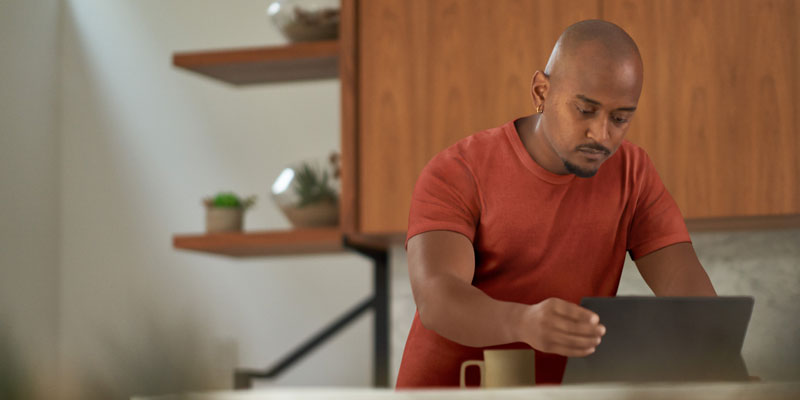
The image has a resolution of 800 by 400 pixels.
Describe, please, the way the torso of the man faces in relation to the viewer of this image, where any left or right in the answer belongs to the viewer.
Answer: facing the viewer and to the right of the viewer

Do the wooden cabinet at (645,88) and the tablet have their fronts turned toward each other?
yes

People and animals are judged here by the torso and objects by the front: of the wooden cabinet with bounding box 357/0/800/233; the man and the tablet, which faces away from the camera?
the tablet

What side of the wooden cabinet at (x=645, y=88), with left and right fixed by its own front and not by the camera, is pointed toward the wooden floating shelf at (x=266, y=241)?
right

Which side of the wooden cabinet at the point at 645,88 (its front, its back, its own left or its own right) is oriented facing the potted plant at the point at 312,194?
right

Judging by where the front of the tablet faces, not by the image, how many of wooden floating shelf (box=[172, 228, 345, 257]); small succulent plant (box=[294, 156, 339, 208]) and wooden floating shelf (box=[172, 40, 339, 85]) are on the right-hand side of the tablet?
0

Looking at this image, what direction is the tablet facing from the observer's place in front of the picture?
facing away from the viewer

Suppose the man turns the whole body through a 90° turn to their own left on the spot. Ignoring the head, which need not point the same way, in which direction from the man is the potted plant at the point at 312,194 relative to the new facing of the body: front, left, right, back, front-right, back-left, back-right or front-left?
left

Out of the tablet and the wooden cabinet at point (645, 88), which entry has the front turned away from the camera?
the tablet

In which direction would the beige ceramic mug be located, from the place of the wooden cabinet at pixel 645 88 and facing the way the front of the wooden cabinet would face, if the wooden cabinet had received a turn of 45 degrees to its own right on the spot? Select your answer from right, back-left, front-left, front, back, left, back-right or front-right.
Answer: front-left

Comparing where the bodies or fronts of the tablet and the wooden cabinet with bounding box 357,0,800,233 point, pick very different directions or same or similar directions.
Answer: very different directions

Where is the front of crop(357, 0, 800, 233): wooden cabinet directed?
toward the camera

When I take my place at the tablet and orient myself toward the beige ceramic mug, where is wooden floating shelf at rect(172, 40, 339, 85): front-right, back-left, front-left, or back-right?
front-right

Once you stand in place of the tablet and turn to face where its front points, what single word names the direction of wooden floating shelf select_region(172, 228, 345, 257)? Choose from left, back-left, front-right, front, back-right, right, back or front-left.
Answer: front-left

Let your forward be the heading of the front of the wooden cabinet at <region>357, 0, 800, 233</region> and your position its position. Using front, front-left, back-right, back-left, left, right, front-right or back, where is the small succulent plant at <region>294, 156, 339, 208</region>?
right

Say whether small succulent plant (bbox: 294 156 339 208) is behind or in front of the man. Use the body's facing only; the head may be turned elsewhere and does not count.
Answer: behind

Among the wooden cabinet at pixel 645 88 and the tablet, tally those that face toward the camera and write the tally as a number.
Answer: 1

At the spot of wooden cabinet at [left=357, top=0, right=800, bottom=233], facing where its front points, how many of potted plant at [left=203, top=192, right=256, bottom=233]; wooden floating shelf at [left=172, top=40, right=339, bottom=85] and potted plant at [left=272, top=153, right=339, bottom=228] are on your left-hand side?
0

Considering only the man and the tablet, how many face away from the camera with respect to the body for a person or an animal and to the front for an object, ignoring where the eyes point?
1
